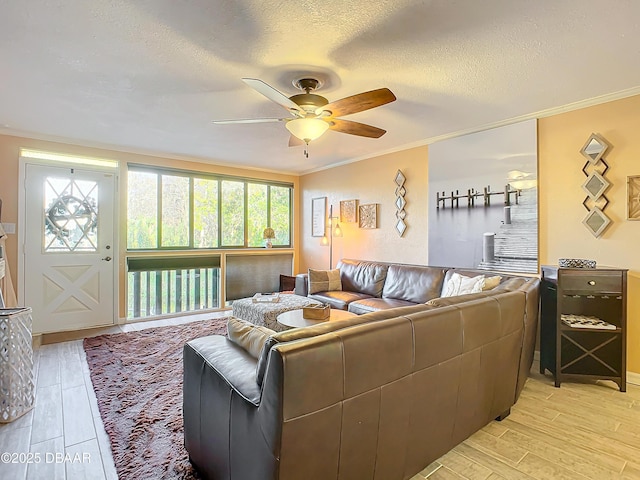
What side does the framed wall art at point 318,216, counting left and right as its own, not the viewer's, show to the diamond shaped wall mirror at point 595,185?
left

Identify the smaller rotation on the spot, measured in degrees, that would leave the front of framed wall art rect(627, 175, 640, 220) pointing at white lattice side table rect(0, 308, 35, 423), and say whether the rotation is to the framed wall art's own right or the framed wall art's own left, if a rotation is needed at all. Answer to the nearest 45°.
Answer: approximately 45° to the framed wall art's own right

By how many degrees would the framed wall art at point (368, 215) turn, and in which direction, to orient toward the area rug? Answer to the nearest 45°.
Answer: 0° — it already faces it

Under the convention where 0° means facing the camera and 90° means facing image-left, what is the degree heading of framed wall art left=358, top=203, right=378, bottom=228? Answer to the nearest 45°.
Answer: approximately 45°

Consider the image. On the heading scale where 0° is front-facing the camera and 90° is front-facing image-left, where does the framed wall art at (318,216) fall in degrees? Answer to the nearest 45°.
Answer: approximately 45°

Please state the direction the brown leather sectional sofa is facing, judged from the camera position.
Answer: facing away from the viewer and to the left of the viewer

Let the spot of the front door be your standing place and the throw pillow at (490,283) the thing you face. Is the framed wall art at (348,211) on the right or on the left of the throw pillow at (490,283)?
left

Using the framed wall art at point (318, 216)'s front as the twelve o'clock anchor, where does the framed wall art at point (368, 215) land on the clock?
the framed wall art at point (368, 215) is roughly at 9 o'clock from the framed wall art at point (318, 216).
